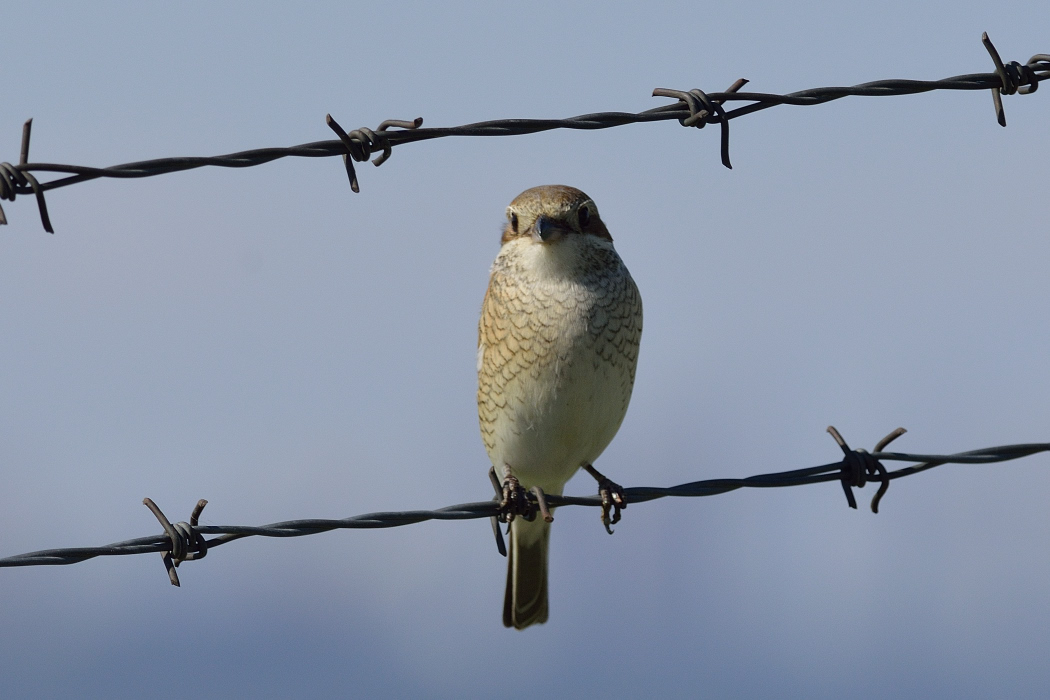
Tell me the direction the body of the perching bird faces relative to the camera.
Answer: toward the camera
